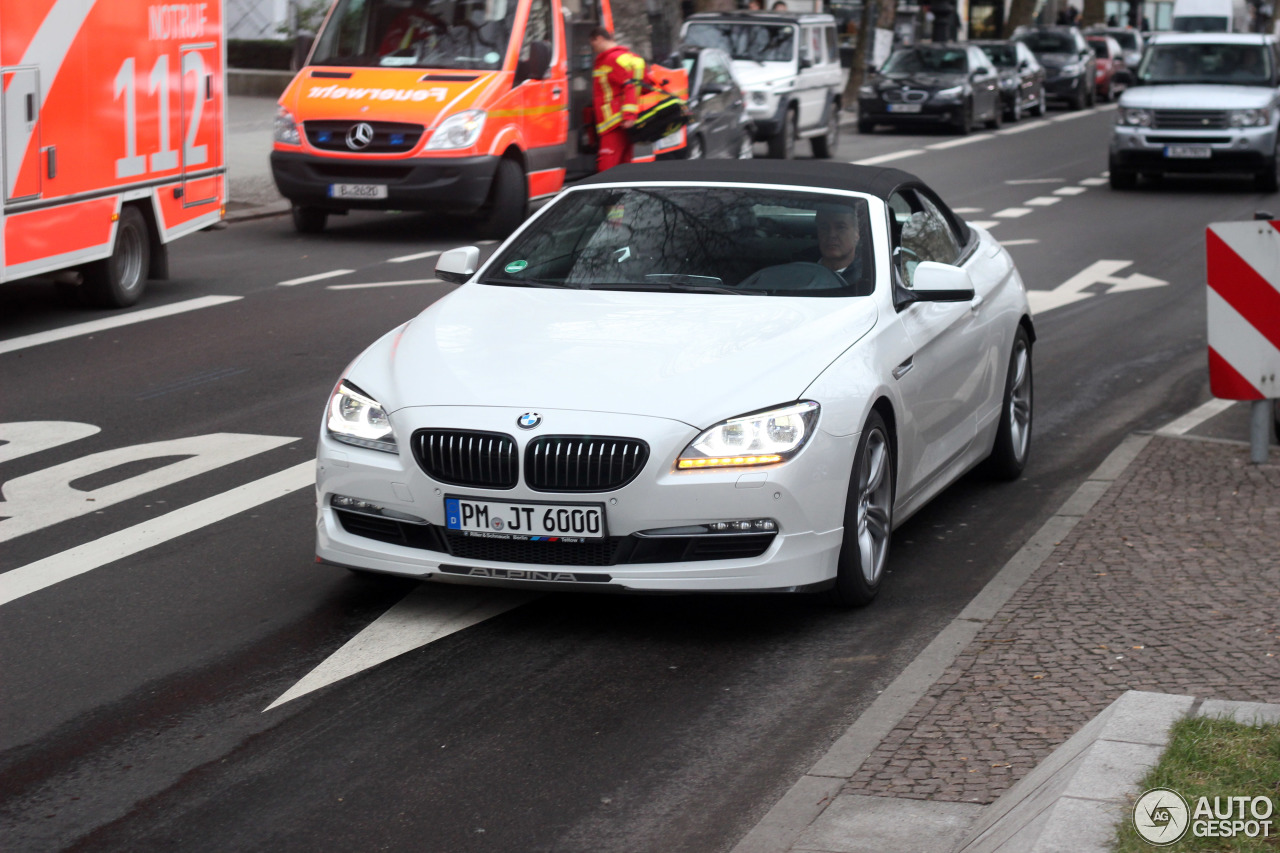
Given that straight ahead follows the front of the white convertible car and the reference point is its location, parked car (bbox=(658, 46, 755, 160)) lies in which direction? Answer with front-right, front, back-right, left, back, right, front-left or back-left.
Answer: back-right

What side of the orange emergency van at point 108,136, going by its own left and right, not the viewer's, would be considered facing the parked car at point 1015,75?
back

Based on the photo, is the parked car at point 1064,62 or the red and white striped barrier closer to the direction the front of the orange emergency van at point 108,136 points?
the red and white striped barrier

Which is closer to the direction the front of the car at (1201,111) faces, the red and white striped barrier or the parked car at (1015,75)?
the red and white striped barrier

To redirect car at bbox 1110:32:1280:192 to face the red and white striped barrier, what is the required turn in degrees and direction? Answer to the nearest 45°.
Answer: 0° — it already faces it

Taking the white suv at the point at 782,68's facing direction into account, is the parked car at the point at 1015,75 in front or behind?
behind

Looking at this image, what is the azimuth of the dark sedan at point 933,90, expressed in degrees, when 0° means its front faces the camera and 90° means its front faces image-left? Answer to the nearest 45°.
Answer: approximately 45°
